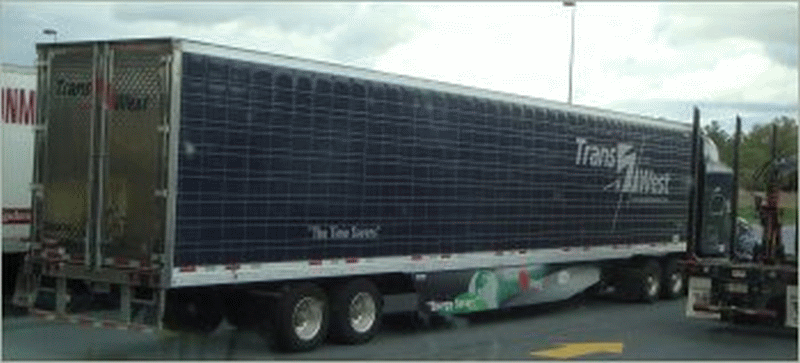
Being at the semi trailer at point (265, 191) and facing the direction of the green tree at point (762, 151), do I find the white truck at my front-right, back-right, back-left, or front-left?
back-left

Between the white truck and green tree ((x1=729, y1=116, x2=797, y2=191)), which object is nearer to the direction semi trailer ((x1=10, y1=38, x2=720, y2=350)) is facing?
the green tree

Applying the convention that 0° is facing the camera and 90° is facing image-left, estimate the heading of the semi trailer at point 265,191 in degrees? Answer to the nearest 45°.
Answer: approximately 225°

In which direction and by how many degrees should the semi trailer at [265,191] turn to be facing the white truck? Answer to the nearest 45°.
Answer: approximately 90° to its left
